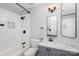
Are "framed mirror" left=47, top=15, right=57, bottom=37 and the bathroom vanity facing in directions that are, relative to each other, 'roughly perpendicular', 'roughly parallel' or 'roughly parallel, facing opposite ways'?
roughly parallel

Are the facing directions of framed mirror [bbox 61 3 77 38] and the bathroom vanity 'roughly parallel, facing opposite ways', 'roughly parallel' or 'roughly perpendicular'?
roughly parallel

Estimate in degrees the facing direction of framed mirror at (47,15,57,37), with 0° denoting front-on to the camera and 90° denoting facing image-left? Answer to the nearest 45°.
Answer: approximately 45°

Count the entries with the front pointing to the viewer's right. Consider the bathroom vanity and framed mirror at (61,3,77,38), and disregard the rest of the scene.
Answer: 0

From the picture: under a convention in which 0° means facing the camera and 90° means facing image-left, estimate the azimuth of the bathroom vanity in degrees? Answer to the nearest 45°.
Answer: approximately 45°
